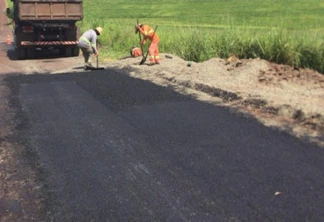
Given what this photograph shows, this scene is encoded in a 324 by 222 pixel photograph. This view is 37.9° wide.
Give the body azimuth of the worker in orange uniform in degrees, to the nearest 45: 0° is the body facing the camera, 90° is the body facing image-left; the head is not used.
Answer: approximately 90°

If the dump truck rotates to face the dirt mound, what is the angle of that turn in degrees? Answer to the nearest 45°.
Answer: approximately 135° to its right

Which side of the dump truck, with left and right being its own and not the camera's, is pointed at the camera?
back

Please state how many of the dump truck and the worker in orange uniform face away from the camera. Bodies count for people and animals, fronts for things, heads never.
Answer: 1

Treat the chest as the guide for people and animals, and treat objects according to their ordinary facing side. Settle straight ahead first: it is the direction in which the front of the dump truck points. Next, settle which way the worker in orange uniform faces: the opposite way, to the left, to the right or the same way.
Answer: to the left

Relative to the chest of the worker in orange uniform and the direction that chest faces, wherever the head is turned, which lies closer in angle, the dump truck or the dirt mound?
the dump truck

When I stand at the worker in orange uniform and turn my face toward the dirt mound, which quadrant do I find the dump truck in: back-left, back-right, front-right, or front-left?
back-right

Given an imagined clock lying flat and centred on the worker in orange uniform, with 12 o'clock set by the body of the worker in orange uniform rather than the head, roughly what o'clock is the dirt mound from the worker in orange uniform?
The dirt mound is roughly at 8 o'clock from the worker in orange uniform.

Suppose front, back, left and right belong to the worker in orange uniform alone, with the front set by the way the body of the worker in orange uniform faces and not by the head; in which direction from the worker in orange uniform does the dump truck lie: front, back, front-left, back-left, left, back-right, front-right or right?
front-right
